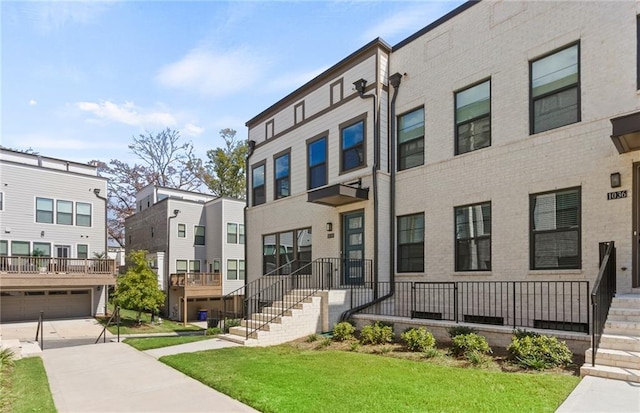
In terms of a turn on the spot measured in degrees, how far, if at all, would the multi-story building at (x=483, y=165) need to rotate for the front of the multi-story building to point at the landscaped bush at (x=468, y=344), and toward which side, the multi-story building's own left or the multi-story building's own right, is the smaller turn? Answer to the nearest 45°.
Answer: approximately 45° to the multi-story building's own left

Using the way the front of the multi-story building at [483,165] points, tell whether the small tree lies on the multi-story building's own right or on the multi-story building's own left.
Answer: on the multi-story building's own right

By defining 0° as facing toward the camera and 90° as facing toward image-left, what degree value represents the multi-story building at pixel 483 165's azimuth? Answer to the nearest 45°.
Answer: approximately 45°

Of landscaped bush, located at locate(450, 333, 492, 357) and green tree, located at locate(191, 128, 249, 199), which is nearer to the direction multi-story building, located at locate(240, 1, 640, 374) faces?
the landscaped bush

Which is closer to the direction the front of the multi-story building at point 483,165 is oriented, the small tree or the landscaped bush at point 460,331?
the landscaped bush

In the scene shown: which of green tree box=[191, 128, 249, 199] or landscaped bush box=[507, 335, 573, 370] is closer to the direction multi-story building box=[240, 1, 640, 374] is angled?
the landscaped bush
